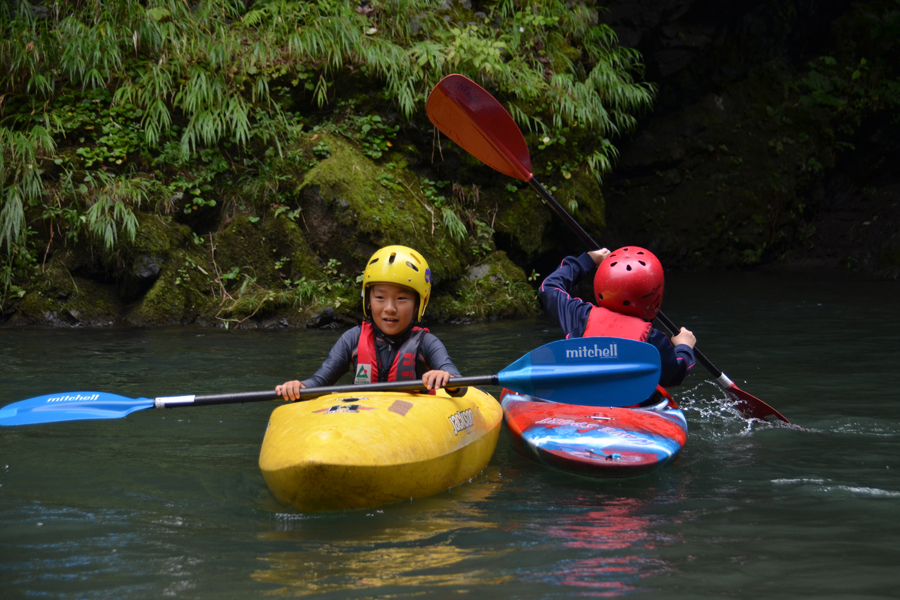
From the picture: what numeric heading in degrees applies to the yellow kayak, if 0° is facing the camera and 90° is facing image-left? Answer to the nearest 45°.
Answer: approximately 45°

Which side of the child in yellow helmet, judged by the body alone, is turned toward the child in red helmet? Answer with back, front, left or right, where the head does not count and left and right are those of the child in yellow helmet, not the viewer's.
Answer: left

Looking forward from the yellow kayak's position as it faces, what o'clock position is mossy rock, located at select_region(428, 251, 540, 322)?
The mossy rock is roughly at 5 o'clock from the yellow kayak.

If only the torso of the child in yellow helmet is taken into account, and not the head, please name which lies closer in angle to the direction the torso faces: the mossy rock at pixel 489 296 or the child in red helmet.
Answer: the child in red helmet

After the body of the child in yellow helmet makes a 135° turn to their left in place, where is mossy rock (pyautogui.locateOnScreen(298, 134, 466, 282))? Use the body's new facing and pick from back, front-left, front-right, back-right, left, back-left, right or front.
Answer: front-left

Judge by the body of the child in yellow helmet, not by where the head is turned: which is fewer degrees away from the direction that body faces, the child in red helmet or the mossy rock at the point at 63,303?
the child in red helmet

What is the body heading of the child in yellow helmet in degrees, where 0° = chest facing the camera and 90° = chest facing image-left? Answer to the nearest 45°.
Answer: approximately 0°

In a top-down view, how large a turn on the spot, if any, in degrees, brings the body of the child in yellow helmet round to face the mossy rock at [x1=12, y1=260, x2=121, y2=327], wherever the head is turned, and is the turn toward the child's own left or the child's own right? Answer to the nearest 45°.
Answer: approximately 135° to the child's own right

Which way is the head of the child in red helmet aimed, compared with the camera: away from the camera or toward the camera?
away from the camera

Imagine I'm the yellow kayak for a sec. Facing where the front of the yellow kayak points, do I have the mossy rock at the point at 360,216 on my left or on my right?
on my right

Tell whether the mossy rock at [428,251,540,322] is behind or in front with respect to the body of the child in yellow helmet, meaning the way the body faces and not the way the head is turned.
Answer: behind
